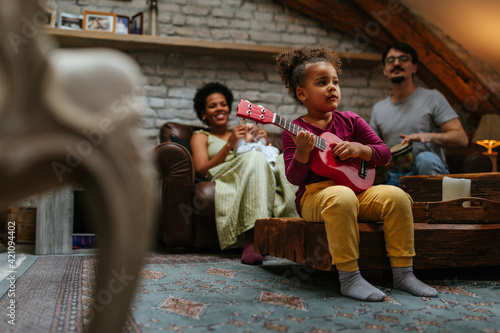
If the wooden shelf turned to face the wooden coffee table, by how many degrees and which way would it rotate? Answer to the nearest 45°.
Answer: approximately 45° to its left

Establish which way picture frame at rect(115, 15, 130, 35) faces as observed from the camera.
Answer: facing the viewer

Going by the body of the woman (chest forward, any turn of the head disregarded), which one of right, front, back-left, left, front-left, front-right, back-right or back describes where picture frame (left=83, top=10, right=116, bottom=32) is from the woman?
back

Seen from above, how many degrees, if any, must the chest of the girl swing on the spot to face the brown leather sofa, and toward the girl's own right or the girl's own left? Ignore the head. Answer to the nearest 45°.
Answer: approximately 180°

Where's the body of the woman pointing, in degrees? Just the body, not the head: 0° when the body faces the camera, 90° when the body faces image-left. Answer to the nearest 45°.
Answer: approximately 315°

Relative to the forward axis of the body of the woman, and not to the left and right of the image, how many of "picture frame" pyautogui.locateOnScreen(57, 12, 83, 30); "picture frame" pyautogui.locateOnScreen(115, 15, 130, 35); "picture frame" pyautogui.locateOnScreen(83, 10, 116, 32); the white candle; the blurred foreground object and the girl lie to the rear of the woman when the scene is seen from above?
3

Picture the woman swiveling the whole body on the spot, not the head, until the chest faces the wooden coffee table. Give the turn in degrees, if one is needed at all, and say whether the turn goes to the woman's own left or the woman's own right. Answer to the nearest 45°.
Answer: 0° — they already face it

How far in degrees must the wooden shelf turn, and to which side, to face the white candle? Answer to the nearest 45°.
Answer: approximately 45° to its left

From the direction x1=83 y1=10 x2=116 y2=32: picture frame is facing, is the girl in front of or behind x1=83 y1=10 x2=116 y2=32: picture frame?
in front

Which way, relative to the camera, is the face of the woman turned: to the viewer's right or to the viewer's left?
to the viewer's right

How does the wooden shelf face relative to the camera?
toward the camera

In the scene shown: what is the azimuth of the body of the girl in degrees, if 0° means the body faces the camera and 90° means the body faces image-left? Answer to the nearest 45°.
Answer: approximately 315°

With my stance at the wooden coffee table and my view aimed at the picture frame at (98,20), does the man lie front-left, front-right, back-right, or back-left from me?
front-right

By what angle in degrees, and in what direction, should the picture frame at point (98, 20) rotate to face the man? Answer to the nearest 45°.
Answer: approximately 45° to its left

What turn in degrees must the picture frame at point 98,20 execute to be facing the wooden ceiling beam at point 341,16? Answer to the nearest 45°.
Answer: approximately 90° to its left
